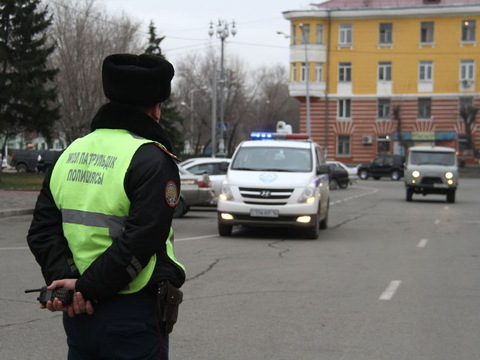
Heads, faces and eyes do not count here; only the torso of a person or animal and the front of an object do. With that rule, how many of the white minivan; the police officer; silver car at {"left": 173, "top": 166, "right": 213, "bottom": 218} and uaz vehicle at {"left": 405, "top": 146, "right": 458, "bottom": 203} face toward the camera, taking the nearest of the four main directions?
2

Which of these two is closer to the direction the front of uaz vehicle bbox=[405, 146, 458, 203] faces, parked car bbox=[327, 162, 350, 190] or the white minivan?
the white minivan

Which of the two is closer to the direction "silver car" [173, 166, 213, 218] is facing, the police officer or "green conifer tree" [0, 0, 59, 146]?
the green conifer tree

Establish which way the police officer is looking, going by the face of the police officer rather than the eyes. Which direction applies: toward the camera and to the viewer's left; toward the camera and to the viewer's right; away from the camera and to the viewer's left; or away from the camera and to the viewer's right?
away from the camera and to the viewer's right

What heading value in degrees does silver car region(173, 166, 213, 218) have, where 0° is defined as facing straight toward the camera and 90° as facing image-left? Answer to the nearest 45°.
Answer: approximately 135°

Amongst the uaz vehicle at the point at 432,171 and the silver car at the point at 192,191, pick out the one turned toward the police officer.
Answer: the uaz vehicle

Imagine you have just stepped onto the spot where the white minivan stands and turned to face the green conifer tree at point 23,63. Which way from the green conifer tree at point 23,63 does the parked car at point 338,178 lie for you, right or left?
right

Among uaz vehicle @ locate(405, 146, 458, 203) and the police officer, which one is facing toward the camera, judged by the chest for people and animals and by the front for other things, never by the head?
the uaz vehicle

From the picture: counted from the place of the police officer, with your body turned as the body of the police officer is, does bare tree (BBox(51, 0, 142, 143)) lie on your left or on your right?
on your left

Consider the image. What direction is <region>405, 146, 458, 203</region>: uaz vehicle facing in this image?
toward the camera

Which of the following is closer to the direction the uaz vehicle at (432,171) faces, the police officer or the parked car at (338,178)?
the police officer

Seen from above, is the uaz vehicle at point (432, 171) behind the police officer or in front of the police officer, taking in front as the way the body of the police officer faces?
in front

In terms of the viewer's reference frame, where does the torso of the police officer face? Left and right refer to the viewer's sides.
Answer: facing away from the viewer and to the right of the viewer

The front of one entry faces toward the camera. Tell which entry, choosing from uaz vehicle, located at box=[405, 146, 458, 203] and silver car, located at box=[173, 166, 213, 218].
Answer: the uaz vehicle

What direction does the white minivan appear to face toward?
toward the camera

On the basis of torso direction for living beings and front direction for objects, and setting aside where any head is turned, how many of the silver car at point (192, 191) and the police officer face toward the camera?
0

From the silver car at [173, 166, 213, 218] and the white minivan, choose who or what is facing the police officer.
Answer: the white minivan

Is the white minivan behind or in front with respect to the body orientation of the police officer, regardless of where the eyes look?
in front
